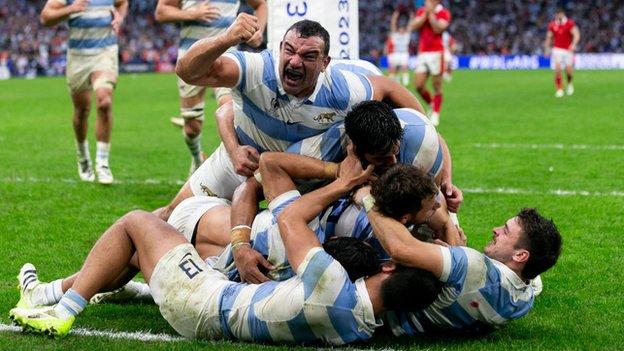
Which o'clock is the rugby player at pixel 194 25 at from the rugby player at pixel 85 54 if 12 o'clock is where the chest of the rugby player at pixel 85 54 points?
the rugby player at pixel 194 25 is roughly at 10 o'clock from the rugby player at pixel 85 54.

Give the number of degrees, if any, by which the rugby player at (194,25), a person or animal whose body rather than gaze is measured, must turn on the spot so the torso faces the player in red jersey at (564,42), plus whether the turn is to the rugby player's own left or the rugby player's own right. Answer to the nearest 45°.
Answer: approximately 135° to the rugby player's own left

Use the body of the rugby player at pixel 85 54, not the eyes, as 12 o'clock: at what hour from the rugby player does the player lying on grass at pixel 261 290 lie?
The player lying on grass is roughly at 12 o'clock from the rugby player.

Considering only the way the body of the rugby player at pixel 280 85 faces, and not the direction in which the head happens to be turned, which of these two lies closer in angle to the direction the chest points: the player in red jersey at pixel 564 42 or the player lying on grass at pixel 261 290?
the player lying on grass

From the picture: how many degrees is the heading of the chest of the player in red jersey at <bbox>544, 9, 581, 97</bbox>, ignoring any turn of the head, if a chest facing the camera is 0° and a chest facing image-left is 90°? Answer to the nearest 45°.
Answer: approximately 0°

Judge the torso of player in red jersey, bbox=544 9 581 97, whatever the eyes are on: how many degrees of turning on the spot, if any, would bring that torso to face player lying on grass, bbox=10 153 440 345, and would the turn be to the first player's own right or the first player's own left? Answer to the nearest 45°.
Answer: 0° — they already face them
